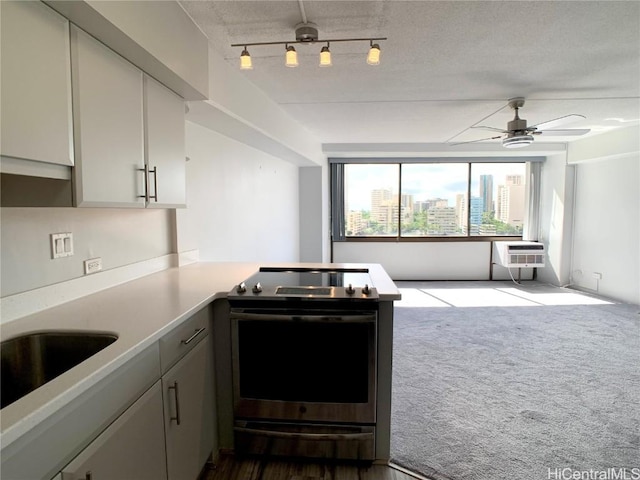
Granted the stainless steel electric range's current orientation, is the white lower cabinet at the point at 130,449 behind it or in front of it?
in front

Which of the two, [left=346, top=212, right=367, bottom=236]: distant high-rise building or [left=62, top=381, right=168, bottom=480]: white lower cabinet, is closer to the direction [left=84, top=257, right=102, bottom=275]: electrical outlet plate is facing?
the white lower cabinet

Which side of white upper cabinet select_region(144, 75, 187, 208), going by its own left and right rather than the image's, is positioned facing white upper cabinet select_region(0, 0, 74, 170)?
right

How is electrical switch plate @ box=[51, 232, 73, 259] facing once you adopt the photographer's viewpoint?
facing the viewer and to the right of the viewer

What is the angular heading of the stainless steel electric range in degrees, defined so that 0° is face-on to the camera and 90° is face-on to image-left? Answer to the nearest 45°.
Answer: approximately 0°

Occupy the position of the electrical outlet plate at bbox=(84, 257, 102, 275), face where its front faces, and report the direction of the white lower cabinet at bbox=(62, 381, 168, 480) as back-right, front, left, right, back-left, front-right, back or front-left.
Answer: front-right

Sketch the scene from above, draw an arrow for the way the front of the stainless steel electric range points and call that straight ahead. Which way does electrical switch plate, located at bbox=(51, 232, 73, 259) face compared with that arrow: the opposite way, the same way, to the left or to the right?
to the left

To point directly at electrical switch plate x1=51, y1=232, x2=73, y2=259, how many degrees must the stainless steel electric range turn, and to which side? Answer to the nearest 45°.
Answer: approximately 90° to its right
